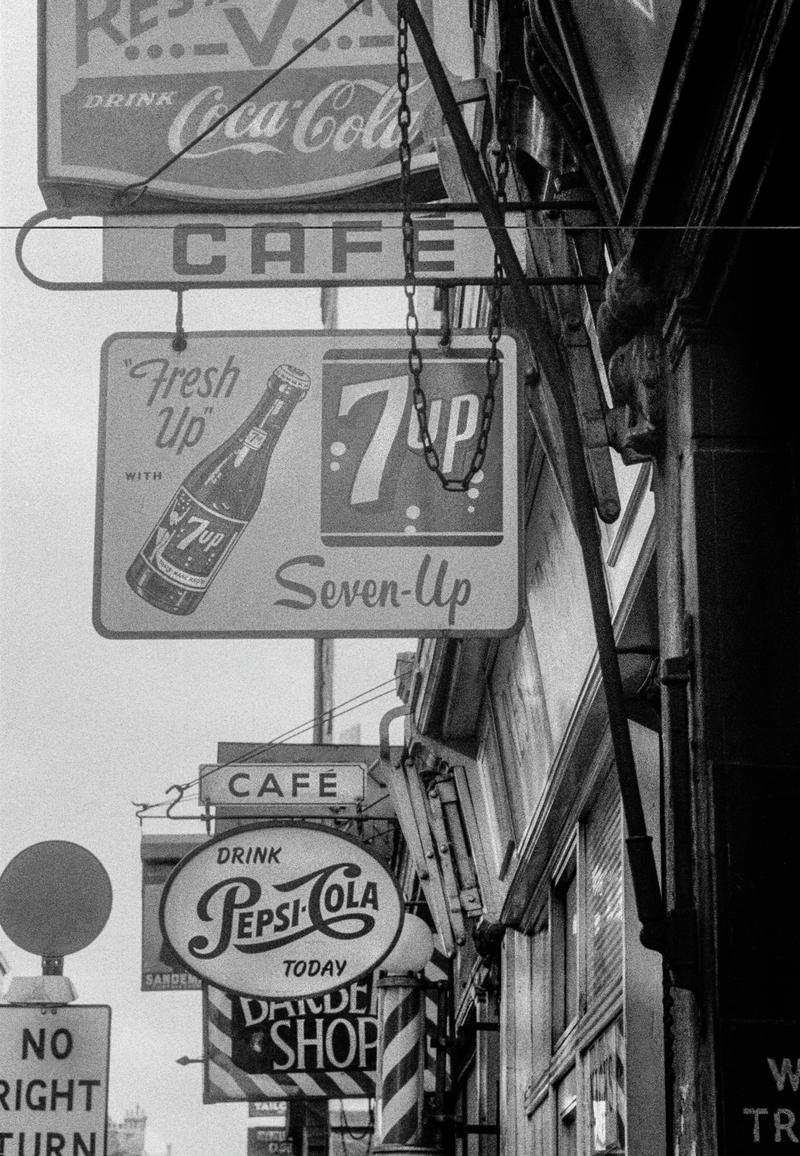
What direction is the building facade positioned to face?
to the viewer's left

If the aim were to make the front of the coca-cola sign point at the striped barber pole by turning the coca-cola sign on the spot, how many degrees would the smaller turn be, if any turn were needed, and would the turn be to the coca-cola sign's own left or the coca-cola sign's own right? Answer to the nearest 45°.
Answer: approximately 180°

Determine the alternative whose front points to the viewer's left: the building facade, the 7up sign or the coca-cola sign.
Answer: the building facade

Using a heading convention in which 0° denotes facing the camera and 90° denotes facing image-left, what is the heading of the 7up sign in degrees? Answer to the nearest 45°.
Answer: approximately 0°

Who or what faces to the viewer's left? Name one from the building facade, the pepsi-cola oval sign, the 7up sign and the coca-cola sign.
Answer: the building facade

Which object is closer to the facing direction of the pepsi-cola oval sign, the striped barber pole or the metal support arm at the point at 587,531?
the metal support arm

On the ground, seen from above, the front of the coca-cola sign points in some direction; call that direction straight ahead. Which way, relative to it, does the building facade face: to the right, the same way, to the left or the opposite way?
to the right

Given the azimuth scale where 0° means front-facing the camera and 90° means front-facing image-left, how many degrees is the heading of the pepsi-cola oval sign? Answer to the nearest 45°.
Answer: approximately 0°
